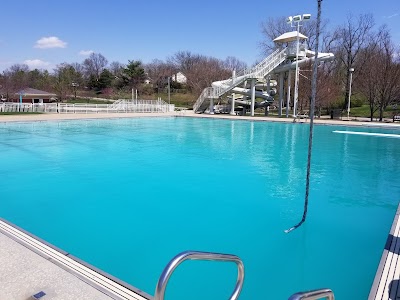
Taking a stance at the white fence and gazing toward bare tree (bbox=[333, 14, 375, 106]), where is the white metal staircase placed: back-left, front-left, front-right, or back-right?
front-right

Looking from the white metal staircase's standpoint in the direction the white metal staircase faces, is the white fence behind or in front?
in front

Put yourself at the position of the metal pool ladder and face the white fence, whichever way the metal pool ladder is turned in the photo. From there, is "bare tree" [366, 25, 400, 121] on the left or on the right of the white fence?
right

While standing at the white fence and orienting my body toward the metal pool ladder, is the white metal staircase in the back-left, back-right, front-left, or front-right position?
front-left

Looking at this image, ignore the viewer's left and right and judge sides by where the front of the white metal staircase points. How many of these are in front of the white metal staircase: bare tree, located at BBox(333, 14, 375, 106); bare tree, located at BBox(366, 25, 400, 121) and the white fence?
1

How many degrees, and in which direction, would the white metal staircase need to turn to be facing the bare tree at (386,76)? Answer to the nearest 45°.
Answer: approximately 180°

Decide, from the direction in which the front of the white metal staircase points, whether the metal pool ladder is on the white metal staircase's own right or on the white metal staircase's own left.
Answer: on the white metal staircase's own left

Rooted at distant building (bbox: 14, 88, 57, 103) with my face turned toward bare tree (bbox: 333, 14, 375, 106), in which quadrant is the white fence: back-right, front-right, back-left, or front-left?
front-right

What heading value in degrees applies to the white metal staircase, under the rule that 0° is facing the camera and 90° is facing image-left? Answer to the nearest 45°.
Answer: approximately 90°

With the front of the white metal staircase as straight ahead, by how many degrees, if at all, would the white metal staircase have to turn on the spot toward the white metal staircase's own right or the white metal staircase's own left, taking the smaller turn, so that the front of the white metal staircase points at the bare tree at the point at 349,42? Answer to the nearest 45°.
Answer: approximately 135° to the white metal staircase's own right

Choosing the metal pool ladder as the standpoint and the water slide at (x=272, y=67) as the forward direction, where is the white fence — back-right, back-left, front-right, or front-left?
front-left
